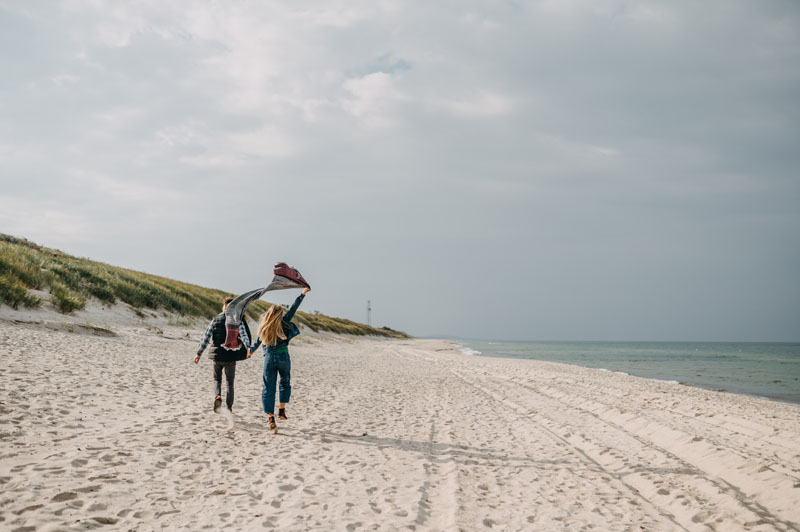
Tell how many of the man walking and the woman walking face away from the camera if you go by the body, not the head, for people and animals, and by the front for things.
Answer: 2

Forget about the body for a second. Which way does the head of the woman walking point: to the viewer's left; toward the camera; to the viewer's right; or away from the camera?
away from the camera

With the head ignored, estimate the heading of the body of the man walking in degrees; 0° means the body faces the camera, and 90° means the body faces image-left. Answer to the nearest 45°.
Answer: approximately 180°

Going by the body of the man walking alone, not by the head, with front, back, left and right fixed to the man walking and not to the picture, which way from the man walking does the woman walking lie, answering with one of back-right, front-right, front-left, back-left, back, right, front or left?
back-right

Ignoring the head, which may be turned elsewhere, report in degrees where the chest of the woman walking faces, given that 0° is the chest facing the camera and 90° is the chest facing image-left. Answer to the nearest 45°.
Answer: approximately 180°

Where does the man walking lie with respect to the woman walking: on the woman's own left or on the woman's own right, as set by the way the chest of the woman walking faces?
on the woman's own left
